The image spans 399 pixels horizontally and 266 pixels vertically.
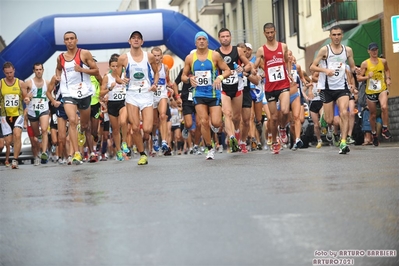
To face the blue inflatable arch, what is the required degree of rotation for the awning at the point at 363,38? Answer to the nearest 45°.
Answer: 0° — it already faces it

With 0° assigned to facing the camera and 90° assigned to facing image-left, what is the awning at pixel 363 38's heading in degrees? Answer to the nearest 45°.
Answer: approximately 45°
